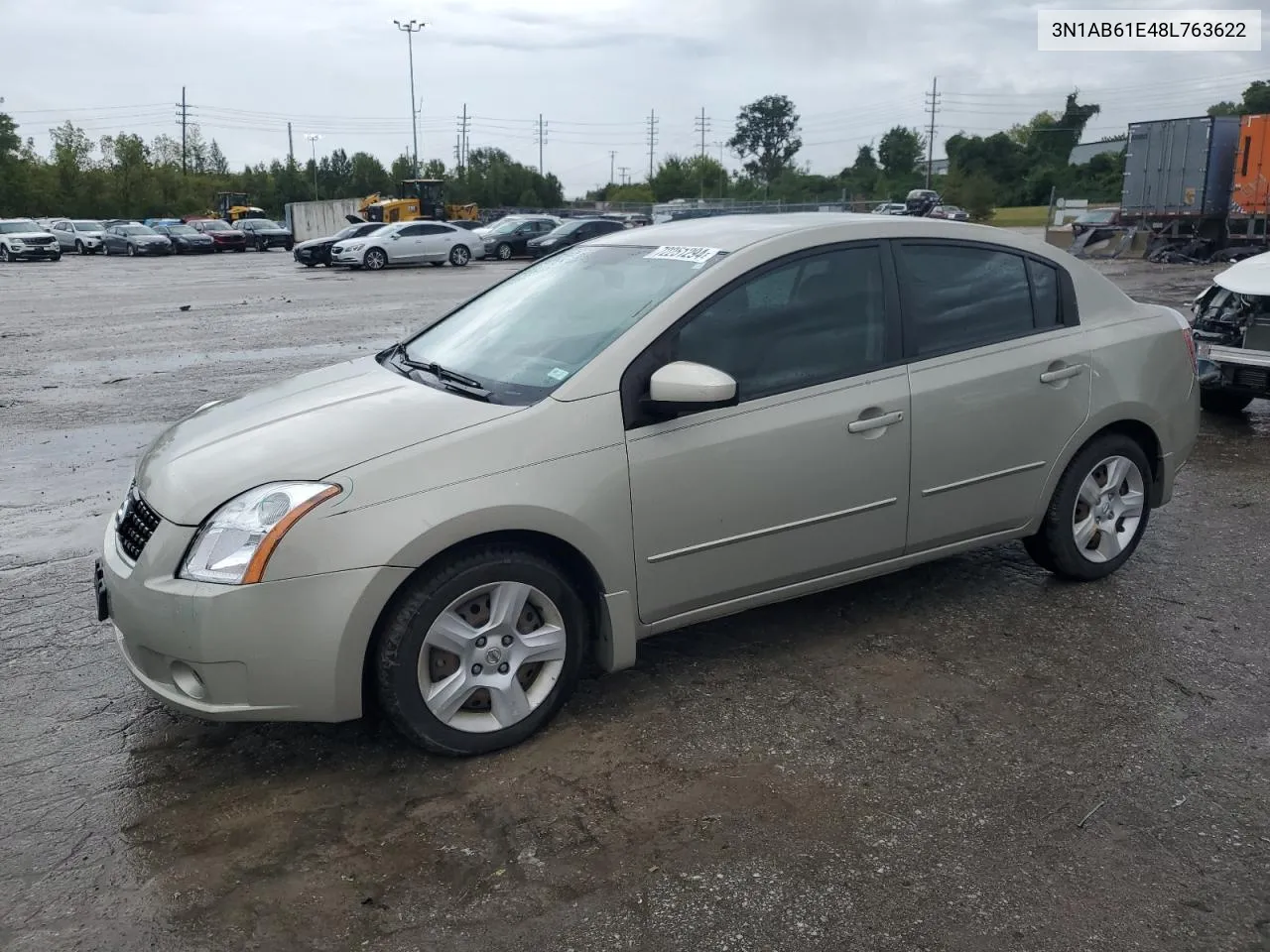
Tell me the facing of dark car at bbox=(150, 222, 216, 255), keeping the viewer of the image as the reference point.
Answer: facing the viewer and to the right of the viewer

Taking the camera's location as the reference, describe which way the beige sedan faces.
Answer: facing the viewer and to the left of the viewer

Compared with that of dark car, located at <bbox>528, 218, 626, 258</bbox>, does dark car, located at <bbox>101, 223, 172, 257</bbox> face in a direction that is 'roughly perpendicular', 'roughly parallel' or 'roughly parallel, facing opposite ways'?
roughly perpendicular

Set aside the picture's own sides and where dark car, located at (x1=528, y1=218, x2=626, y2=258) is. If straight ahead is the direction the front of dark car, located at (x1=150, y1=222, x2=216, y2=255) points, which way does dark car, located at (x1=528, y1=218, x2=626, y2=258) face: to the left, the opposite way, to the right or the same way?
to the right

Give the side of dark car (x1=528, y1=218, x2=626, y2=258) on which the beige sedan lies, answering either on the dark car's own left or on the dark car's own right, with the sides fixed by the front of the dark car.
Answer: on the dark car's own left

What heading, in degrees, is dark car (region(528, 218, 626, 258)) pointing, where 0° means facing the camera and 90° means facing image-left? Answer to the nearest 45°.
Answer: approximately 45°

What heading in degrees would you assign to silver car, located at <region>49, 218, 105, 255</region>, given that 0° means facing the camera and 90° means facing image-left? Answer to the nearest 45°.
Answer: approximately 315°

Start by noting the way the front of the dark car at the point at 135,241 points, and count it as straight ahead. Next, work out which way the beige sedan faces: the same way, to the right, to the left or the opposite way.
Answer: to the right

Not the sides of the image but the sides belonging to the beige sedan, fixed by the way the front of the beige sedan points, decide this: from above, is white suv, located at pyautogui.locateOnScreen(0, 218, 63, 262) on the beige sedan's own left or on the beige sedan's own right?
on the beige sedan's own right

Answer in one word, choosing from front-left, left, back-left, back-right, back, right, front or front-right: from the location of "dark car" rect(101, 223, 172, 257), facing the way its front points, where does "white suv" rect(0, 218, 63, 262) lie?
right

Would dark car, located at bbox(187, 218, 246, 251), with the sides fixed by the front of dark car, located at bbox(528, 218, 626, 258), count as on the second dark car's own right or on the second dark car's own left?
on the second dark car's own right
